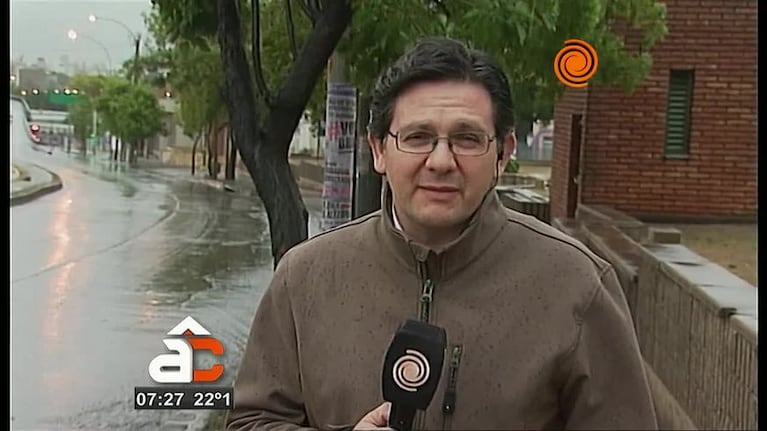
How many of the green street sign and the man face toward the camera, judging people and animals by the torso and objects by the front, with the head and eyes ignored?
2

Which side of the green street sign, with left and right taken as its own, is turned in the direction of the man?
front

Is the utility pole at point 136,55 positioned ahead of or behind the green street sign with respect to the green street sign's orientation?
ahead

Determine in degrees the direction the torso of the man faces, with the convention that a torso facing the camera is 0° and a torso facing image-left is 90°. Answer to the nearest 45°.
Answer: approximately 0°

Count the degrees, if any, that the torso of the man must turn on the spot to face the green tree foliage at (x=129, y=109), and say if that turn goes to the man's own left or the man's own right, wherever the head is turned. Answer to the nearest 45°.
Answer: approximately 135° to the man's own right

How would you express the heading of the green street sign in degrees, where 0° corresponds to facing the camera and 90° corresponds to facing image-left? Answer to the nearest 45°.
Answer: approximately 0°

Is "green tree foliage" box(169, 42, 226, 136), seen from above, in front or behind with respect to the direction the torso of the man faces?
behind

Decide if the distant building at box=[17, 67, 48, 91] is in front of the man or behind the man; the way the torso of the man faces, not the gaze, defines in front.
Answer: behind

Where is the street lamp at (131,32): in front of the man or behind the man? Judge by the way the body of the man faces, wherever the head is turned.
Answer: behind
